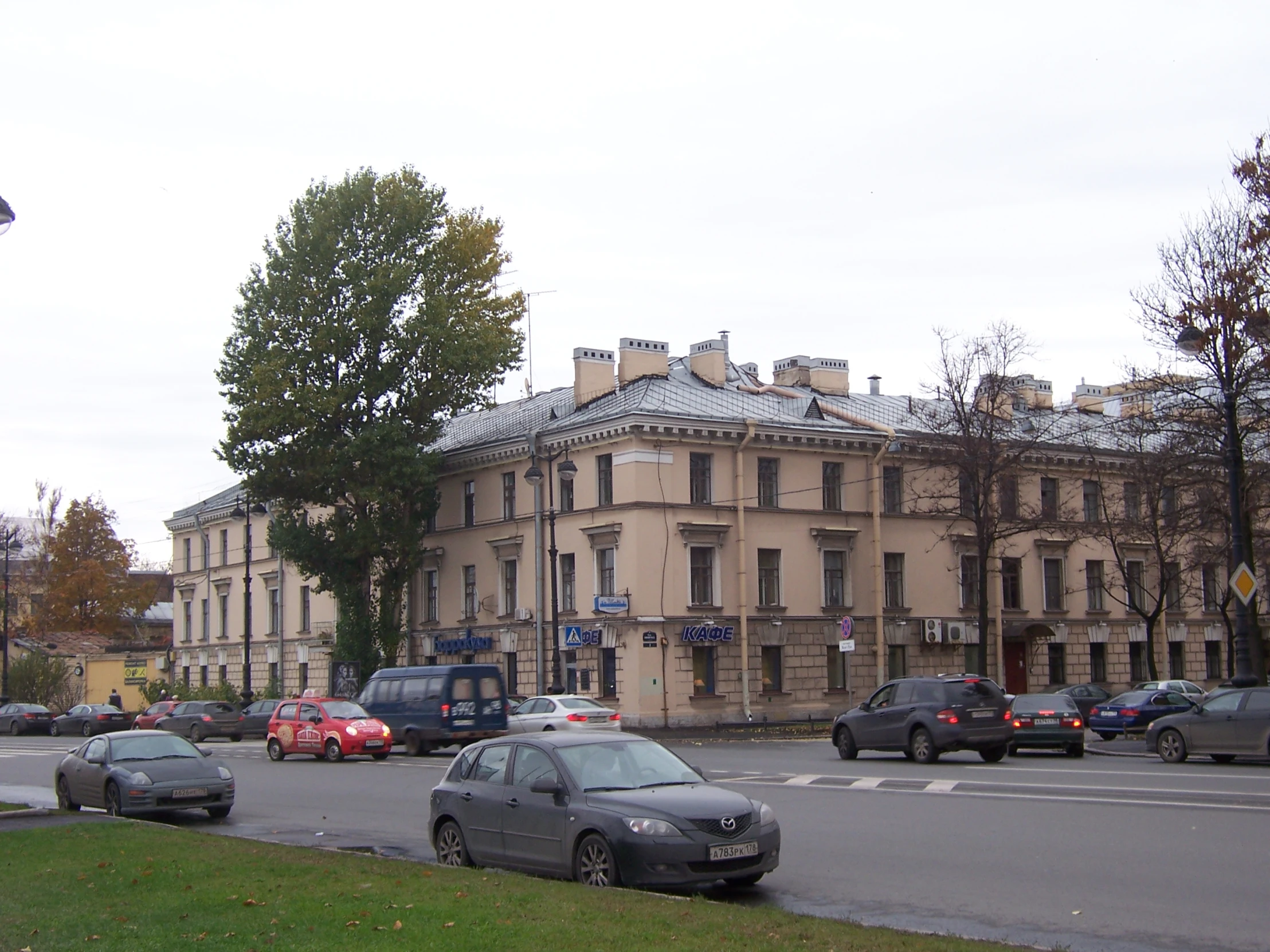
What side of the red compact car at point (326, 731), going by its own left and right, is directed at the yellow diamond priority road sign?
front

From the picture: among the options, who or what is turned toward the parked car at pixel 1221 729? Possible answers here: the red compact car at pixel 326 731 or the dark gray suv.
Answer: the red compact car

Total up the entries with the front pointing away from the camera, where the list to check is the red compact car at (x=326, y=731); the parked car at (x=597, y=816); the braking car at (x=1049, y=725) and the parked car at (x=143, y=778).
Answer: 1

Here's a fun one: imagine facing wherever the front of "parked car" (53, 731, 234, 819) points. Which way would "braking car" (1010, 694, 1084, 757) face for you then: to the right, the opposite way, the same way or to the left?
to the left

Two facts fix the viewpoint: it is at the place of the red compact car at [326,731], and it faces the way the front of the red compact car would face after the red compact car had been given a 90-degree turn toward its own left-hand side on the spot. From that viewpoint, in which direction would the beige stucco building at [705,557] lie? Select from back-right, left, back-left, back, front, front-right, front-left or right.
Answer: front

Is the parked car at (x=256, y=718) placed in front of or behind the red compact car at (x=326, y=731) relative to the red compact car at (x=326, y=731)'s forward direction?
behind

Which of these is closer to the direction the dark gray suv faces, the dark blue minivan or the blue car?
the dark blue minivan

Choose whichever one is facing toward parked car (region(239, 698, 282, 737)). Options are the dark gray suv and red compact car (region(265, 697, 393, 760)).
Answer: the dark gray suv

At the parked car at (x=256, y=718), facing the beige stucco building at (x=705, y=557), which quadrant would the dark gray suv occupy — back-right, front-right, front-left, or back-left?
front-right

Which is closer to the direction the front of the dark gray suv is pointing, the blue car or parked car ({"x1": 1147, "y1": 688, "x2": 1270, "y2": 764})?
the blue car

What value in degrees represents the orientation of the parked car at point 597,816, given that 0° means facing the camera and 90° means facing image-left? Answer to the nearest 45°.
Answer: approximately 315°

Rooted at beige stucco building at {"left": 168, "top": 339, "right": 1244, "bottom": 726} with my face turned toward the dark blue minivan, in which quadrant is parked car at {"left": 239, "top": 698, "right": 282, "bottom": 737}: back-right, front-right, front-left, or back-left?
front-right

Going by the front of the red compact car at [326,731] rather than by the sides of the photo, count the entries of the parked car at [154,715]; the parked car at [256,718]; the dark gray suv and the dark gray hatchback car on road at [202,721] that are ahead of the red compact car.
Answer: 1

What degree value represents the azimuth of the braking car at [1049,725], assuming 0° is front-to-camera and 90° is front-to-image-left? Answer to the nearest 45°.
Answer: approximately 180°

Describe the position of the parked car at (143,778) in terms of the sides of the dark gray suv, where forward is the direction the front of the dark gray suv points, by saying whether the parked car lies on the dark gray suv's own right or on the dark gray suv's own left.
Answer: on the dark gray suv's own left

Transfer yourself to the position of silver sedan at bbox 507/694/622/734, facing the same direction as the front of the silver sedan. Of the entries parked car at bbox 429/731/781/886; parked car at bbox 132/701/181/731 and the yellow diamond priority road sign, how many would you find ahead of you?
1

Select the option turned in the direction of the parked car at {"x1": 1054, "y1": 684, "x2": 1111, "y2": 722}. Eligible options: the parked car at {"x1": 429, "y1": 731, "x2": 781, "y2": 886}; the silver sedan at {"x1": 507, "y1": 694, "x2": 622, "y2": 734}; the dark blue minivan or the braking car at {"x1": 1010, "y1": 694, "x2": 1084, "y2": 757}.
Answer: the braking car at {"x1": 1010, "y1": 694, "x2": 1084, "y2": 757}

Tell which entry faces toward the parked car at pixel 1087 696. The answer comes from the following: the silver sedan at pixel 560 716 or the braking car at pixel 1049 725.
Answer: the braking car at pixel 1049 725

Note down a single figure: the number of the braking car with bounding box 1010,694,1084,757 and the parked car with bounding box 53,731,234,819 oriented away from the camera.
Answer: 1

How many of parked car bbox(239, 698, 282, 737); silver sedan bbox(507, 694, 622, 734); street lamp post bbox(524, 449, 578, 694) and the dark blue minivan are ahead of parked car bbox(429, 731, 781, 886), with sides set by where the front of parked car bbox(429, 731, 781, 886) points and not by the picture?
0

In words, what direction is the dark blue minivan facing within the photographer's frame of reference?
facing away from the viewer and to the left of the viewer
